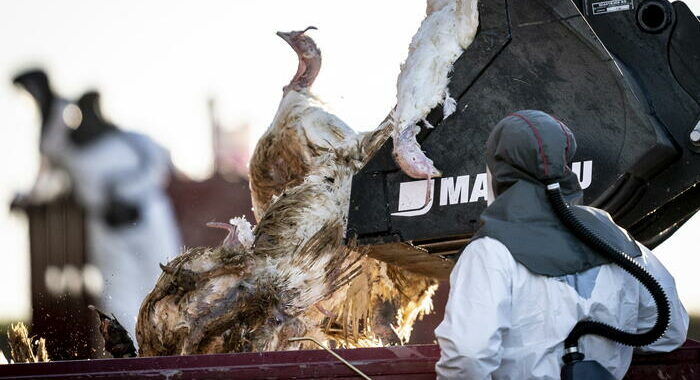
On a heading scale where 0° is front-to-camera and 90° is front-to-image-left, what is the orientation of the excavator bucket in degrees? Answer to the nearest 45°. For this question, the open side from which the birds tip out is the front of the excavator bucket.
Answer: approximately 90°

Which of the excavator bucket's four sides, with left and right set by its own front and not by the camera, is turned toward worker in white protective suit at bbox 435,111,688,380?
left

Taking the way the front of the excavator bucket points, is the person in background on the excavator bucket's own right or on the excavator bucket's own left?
on the excavator bucket's own right
